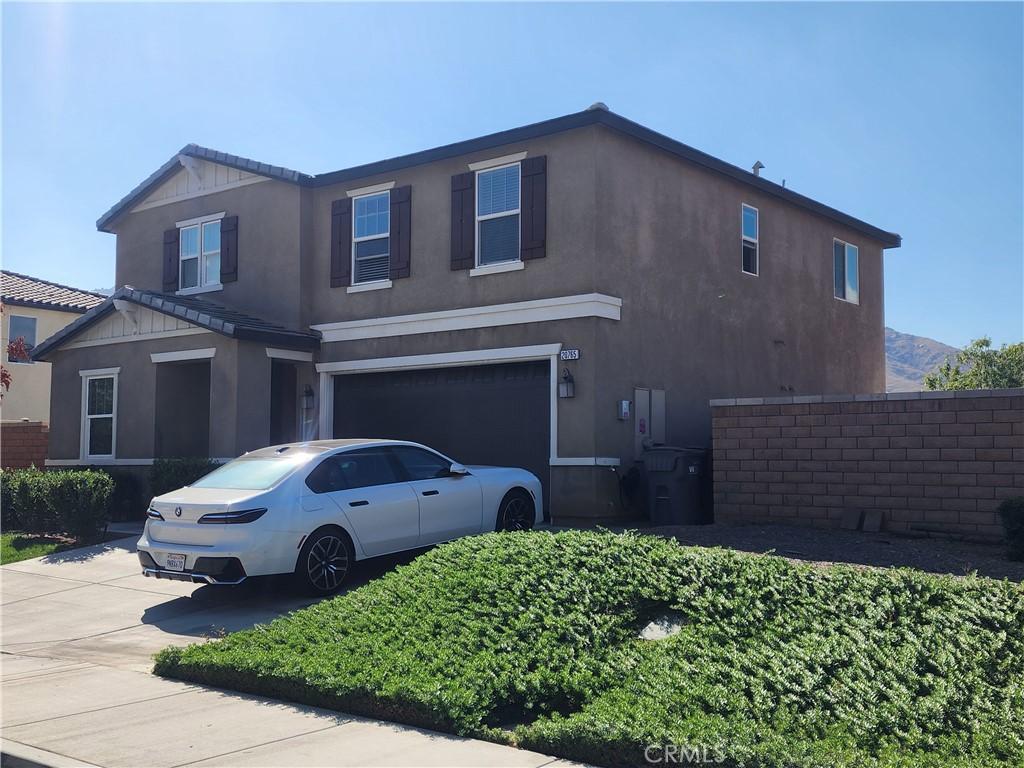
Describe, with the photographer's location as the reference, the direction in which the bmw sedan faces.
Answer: facing away from the viewer and to the right of the viewer

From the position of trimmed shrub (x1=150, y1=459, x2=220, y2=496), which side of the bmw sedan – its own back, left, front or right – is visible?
left

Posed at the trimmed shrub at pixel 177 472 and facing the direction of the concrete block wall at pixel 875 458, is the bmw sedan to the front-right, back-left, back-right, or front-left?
front-right

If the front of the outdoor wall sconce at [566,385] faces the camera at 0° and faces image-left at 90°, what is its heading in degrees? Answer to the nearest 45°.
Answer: approximately 45°

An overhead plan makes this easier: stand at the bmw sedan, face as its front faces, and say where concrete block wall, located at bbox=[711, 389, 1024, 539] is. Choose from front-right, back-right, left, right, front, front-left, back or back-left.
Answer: front-right

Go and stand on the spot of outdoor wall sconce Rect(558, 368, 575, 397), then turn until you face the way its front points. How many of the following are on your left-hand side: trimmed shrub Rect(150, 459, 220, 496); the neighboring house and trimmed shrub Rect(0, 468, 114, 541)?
0

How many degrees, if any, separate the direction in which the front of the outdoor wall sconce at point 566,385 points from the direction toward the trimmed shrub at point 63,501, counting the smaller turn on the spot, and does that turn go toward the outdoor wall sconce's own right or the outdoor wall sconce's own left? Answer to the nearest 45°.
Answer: approximately 45° to the outdoor wall sconce's own right

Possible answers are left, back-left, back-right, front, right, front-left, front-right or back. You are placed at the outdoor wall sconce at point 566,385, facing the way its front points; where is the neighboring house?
right

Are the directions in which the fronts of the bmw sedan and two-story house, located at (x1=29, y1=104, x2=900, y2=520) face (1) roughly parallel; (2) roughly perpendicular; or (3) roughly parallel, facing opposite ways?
roughly parallel, facing opposite ways

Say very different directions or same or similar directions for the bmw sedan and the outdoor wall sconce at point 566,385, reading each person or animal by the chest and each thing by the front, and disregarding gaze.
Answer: very different directions

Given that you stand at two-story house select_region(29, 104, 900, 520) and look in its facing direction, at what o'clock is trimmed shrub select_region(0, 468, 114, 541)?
The trimmed shrub is roughly at 1 o'clock from the two-story house.

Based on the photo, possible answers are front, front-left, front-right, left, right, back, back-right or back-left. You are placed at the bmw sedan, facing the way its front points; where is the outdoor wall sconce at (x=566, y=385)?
front

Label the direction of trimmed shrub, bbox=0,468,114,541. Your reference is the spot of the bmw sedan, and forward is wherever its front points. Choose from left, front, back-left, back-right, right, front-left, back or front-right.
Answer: left

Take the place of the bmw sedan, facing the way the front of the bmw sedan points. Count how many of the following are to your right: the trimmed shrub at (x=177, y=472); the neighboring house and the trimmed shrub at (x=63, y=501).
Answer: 0

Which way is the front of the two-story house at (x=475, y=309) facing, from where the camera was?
facing the viewer and to the left of the viewer

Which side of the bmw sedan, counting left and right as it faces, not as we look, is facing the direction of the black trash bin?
front

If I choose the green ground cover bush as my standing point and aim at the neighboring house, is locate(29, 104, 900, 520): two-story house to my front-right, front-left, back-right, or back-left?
front-right

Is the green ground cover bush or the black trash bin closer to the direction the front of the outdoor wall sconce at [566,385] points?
the green ground cover bush
